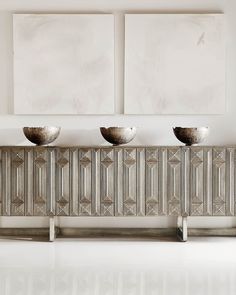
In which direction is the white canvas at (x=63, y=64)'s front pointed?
toward the camera

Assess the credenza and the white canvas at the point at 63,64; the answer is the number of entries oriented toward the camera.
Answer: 2

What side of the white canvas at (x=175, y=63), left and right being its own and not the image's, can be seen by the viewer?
front

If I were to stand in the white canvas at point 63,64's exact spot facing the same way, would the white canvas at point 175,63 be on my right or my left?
on my left

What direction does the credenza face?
toward the camera

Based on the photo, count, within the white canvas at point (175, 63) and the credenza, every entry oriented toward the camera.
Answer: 2
